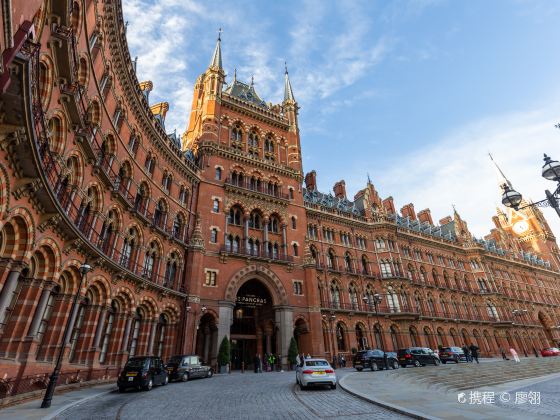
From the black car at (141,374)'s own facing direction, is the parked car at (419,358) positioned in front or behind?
in front

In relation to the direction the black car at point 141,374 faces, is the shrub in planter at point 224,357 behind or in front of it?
in front

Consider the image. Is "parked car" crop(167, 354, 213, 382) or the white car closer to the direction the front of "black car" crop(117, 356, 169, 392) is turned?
the parked car

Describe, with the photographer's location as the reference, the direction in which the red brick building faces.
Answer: facing the viewer and to the right of the viewer

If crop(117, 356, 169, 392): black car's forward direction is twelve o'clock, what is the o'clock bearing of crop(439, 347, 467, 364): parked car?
The parked car is roughly at 1 o'clock from the black car.

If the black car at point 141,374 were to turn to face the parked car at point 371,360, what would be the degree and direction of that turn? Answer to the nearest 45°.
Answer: approximately 45° to its right

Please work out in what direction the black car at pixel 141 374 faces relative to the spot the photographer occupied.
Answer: facing away from the viewer and to the right of the viewer
